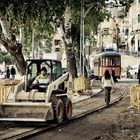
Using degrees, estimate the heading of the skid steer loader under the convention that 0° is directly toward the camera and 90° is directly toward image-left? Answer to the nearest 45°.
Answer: approximately 45°

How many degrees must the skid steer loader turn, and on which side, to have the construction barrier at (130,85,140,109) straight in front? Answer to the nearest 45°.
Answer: approximately 180°
